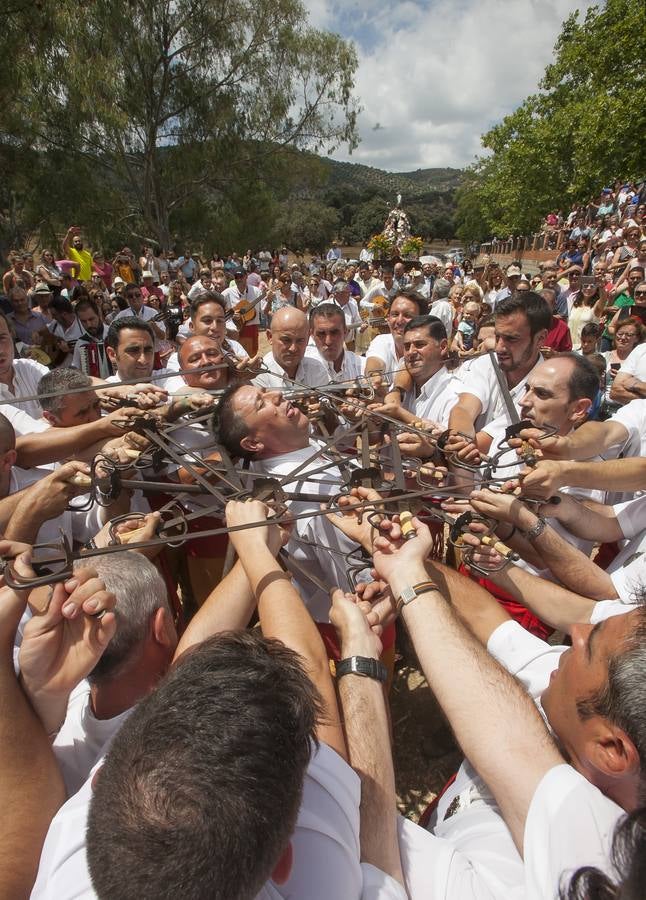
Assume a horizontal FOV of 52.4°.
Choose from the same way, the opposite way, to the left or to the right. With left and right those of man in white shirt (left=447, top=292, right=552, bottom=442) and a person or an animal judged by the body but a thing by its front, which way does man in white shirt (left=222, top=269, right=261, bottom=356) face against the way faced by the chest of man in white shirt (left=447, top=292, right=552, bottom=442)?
to the left

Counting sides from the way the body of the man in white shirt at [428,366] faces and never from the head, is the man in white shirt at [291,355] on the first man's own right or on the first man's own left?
on the first man's own right

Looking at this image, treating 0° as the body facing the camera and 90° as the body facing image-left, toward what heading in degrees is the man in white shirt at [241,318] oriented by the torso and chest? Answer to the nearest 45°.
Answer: approximately 0°

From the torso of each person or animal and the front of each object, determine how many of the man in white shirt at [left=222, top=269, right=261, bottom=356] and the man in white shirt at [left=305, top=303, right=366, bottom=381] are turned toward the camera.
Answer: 2

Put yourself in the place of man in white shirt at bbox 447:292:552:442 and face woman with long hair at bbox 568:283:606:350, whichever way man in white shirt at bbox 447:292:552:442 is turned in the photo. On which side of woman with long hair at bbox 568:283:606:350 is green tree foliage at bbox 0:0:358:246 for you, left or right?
left

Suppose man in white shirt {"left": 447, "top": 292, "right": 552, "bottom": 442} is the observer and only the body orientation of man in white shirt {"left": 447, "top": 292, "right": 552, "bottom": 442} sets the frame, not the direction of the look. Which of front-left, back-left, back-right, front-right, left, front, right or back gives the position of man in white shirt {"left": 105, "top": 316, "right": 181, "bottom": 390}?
front-right

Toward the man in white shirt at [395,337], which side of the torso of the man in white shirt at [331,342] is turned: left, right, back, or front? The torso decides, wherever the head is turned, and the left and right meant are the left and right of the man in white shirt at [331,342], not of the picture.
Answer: left

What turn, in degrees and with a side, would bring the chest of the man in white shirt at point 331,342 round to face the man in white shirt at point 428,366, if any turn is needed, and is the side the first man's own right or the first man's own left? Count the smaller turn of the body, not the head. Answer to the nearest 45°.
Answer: approximately 45° to the first man's own left

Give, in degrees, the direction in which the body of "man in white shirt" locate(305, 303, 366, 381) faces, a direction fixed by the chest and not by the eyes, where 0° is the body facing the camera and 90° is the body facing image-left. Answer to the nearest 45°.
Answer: approximately 0°
